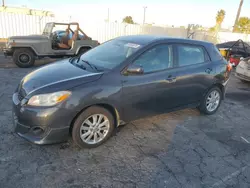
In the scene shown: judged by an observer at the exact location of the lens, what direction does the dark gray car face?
facing the viewer and to the left of the viewer
